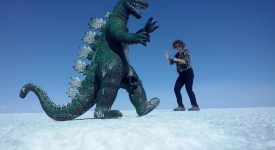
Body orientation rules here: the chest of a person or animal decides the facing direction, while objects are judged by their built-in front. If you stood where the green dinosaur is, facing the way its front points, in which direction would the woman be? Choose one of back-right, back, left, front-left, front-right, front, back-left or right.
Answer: front-left

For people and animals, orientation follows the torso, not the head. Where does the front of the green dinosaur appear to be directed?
to the viewer's right
